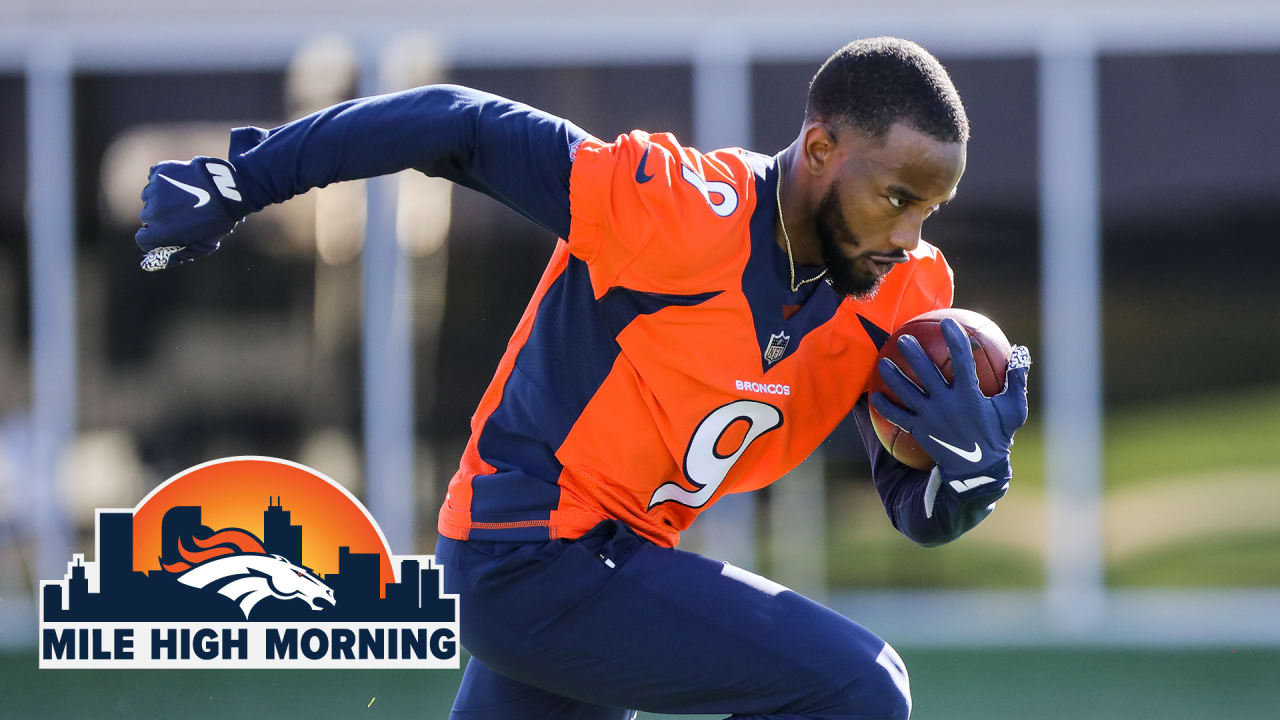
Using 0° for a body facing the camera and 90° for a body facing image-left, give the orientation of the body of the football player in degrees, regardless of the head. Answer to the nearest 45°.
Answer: approximately 315°
